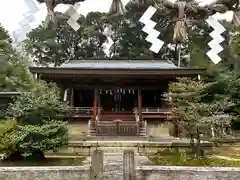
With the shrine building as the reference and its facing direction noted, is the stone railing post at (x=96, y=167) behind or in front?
in front

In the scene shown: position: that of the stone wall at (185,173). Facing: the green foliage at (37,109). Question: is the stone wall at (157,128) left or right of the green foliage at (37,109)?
right

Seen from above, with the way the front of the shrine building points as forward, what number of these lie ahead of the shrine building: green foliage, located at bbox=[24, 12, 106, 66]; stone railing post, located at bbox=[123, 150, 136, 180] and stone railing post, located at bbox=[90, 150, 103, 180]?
2

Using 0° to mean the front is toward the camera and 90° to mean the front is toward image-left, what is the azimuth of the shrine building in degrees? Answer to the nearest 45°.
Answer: approximately 0°

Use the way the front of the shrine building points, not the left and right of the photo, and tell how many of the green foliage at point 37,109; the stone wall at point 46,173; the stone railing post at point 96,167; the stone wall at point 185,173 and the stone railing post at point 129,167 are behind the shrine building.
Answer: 0

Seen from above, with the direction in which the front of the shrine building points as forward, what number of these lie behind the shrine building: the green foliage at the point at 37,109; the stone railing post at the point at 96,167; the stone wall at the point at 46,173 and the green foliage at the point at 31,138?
0

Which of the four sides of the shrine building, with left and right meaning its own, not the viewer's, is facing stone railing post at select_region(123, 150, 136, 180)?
front

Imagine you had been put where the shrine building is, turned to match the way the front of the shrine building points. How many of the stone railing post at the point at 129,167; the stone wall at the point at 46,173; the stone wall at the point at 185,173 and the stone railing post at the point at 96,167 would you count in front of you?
4

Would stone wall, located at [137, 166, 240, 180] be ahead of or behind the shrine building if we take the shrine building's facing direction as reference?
ahead

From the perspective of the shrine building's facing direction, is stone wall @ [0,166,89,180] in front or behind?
in front

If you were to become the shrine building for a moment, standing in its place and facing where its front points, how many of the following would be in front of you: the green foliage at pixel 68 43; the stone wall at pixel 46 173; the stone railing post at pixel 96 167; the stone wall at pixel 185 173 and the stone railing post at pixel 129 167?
4

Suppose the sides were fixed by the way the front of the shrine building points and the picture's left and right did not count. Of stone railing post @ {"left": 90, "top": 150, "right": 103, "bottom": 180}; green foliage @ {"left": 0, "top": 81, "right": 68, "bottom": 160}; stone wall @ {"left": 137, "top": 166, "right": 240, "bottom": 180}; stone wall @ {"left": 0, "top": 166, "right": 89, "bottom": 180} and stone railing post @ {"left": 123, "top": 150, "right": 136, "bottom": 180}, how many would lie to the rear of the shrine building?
0

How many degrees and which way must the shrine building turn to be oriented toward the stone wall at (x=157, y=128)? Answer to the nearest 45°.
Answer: approximately 90° to its left

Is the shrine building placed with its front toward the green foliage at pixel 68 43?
no

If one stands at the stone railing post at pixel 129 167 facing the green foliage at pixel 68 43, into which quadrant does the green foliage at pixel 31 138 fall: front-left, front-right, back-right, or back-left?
front-left
